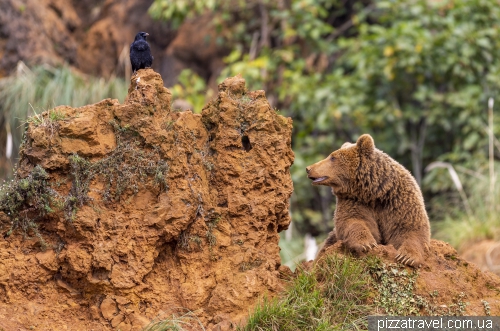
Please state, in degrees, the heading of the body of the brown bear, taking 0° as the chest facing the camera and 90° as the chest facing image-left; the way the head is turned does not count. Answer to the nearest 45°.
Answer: approximately 45°

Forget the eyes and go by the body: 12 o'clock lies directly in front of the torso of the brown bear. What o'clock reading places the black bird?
The black bird is roughly at 1 o'clock from the brown bear.
